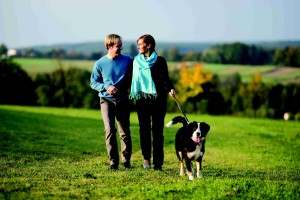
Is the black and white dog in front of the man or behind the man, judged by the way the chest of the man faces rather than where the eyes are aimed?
in front

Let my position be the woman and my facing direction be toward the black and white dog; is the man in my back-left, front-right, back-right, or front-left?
back-right

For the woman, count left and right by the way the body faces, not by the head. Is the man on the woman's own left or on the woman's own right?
on the woman's own right

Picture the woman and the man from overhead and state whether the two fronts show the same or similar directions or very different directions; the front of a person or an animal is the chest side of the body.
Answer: same or similar directions

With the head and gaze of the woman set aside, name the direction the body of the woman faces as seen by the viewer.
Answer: toward the camera

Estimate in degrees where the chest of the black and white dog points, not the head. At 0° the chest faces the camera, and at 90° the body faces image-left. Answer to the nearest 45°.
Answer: approximately 315°

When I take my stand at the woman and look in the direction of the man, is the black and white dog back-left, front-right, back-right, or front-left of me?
back-left

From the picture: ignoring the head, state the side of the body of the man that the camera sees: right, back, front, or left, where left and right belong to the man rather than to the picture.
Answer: front

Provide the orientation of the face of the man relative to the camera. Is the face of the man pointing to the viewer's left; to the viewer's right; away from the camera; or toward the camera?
to the viewer's right

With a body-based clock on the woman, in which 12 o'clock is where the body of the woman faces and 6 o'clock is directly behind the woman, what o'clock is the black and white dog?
The black and white dog is roughly at 11 o'clock from the woman.

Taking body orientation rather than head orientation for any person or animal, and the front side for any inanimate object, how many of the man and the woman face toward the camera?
2
